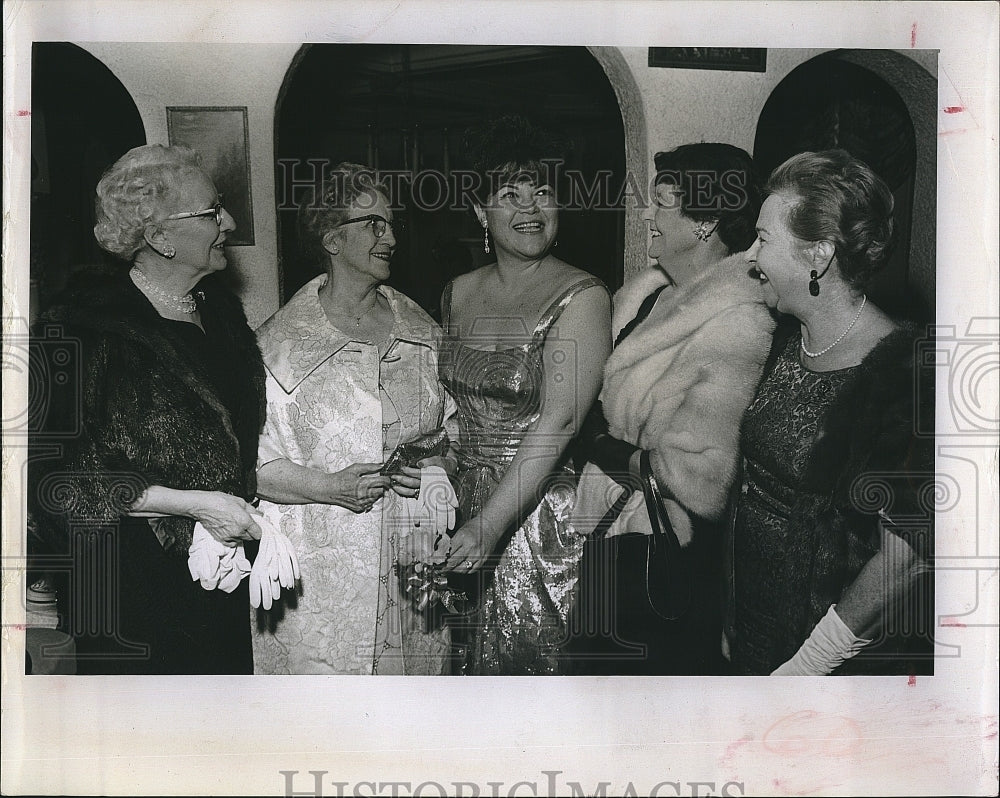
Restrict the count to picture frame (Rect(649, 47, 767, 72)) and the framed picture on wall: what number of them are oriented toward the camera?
2

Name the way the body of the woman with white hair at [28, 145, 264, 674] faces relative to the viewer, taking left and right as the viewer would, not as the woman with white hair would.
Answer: facing the viewer and to the right of the viewer

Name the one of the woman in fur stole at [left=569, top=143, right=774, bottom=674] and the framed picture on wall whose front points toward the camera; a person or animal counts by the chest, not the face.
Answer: the framed picture on wall

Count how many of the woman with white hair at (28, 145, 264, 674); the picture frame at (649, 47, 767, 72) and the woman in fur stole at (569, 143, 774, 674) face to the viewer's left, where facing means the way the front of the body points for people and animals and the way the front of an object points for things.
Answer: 1

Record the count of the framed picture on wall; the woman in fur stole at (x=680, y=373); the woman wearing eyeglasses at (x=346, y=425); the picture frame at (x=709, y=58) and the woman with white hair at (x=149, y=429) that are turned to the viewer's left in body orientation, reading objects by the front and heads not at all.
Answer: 1

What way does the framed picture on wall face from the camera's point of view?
toward the camera

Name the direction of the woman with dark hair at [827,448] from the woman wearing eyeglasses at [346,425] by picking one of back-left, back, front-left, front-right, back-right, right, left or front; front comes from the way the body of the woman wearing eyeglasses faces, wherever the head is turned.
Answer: front-left

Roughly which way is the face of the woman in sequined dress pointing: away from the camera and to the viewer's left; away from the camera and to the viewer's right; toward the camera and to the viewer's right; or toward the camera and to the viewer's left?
toward the camera and to the viewer's right

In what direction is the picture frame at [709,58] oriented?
toward the camera

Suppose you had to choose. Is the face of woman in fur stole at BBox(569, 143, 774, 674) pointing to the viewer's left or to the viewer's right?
to the viewer's left

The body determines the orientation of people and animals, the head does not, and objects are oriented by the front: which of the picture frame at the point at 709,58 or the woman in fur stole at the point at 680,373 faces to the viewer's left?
the woman in fur stole
